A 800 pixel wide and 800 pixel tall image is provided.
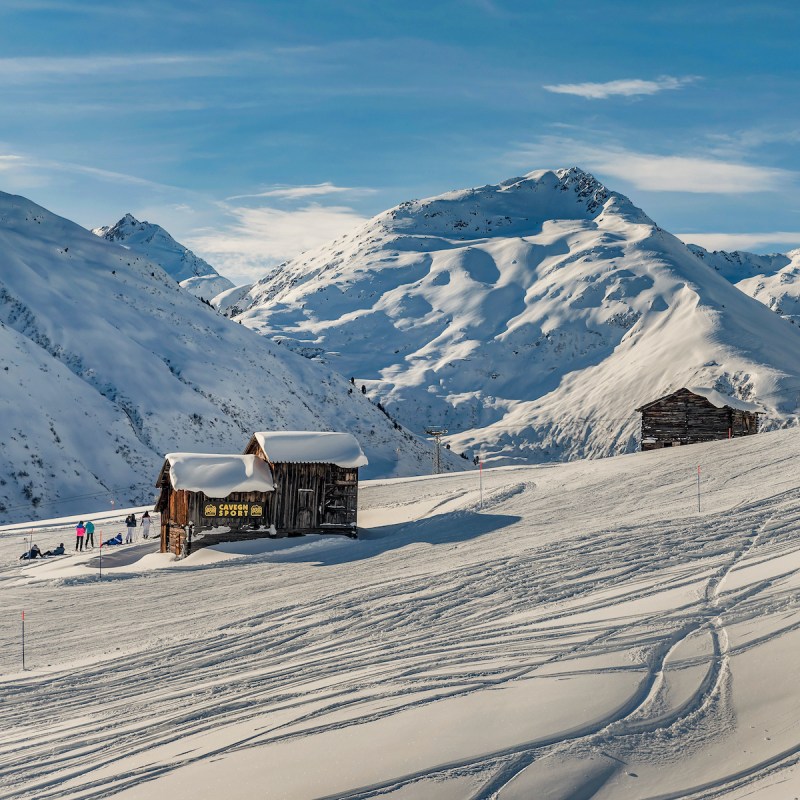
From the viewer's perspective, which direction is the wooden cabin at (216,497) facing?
toward the camera

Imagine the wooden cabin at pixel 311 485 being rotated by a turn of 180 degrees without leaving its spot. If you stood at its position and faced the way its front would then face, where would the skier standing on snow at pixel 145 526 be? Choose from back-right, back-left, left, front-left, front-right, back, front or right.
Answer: front-left

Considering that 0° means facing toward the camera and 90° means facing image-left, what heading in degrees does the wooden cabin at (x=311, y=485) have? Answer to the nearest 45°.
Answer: approximately 0°

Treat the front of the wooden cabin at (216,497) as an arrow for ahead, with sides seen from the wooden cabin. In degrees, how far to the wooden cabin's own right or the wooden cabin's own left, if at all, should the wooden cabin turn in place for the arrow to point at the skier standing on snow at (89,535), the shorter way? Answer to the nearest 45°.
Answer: approximately 135° to the wooden cabin's own right

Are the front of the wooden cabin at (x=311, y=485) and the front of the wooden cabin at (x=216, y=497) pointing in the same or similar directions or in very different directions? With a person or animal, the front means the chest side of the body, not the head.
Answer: same or similar directions

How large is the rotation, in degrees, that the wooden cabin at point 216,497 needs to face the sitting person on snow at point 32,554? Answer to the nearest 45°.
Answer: approximately 90° to its right

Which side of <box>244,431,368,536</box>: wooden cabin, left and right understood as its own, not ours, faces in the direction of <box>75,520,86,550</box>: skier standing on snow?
right

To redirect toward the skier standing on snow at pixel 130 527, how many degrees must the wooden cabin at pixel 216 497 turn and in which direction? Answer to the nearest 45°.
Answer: approximately 135° to its right

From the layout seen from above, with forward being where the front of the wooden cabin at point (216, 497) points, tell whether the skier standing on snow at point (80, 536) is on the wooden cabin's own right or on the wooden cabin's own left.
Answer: on the wooden cabin's own right

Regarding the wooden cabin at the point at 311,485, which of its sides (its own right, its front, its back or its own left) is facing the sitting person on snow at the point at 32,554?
right

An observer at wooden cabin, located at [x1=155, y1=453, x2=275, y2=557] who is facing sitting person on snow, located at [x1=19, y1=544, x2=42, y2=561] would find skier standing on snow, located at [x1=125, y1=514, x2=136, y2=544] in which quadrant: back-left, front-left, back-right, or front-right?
front-right

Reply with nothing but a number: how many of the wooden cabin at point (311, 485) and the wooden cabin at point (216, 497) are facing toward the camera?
2

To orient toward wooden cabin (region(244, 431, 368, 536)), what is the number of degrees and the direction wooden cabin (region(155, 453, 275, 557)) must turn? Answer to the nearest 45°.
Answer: approximately 90° to its left

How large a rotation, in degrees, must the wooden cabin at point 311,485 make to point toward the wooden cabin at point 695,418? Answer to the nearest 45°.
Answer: approximately 135° to its left
